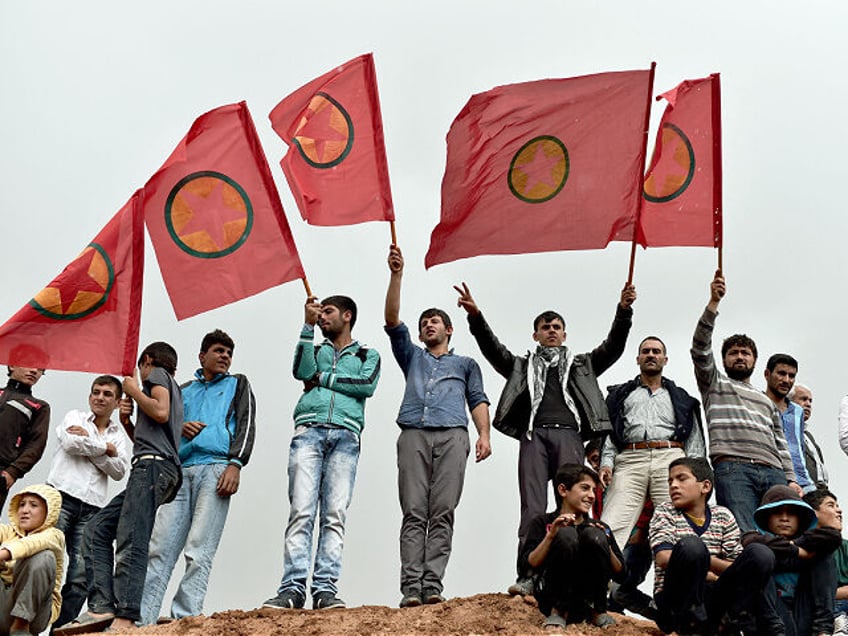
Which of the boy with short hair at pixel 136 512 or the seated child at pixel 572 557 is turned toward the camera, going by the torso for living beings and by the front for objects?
the seated child

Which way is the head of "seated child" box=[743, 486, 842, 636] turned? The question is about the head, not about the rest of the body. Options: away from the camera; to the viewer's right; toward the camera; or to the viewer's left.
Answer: toward the camera

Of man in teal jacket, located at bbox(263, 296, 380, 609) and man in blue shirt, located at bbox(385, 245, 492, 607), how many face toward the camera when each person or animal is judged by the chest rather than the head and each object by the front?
2

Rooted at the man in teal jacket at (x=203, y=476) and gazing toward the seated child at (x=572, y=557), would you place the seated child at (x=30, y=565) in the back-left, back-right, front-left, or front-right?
back-right

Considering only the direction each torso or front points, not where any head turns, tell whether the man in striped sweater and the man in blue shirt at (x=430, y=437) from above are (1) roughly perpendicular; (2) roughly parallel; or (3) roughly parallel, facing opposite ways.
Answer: roughly parallel

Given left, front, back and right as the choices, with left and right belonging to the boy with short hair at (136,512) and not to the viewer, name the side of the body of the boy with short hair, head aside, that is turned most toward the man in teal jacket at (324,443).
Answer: back

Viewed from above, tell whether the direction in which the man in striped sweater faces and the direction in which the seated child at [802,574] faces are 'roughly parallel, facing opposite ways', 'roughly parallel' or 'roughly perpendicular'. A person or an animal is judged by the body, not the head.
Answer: roughly parallel

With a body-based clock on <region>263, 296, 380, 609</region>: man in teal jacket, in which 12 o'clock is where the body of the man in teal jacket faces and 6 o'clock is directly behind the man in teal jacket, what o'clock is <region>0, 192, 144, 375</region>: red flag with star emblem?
The red flag with star emblem is roughly at 3 o'clock from the man in teal jacket.

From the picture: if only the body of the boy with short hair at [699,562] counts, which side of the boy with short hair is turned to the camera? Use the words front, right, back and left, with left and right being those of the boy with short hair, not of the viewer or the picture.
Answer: front

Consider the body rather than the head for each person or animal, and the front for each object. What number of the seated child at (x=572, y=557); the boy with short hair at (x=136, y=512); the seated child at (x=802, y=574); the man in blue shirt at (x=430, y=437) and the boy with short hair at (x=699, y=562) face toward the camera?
4

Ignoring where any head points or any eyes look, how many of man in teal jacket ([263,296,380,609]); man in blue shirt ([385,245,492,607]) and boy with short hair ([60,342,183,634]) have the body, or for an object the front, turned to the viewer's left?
1

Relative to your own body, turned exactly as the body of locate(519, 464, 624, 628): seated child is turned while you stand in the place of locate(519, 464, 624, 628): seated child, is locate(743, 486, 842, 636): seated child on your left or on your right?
on your left

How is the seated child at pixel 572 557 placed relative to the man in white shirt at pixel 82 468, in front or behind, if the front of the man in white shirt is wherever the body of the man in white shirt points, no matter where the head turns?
in front

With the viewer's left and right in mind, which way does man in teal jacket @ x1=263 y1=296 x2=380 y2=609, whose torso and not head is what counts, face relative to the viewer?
facing the viewer

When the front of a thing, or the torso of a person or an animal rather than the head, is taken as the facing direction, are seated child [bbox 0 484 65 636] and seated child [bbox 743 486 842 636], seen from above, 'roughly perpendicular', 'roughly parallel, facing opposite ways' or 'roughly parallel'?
roughly parallel

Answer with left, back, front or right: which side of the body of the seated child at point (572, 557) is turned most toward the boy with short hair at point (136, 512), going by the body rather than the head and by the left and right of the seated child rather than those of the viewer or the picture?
right

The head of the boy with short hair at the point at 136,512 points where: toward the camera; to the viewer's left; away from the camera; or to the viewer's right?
to the viewer's left

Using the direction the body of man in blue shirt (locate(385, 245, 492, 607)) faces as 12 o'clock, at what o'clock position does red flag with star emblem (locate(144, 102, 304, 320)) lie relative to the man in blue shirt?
The red flag with star emblem is roughly at 3 o'clock from the man in blue shirt.
